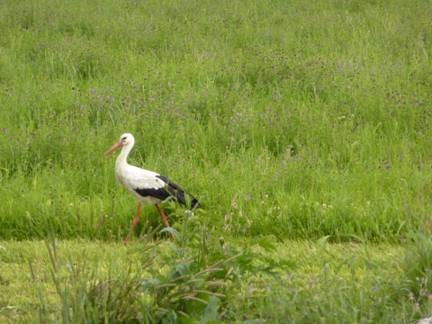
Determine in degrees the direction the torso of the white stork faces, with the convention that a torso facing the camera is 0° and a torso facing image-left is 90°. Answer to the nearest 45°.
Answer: approximately 90°

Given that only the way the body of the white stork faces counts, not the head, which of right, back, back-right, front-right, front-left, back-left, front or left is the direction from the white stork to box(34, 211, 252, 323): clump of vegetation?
left
